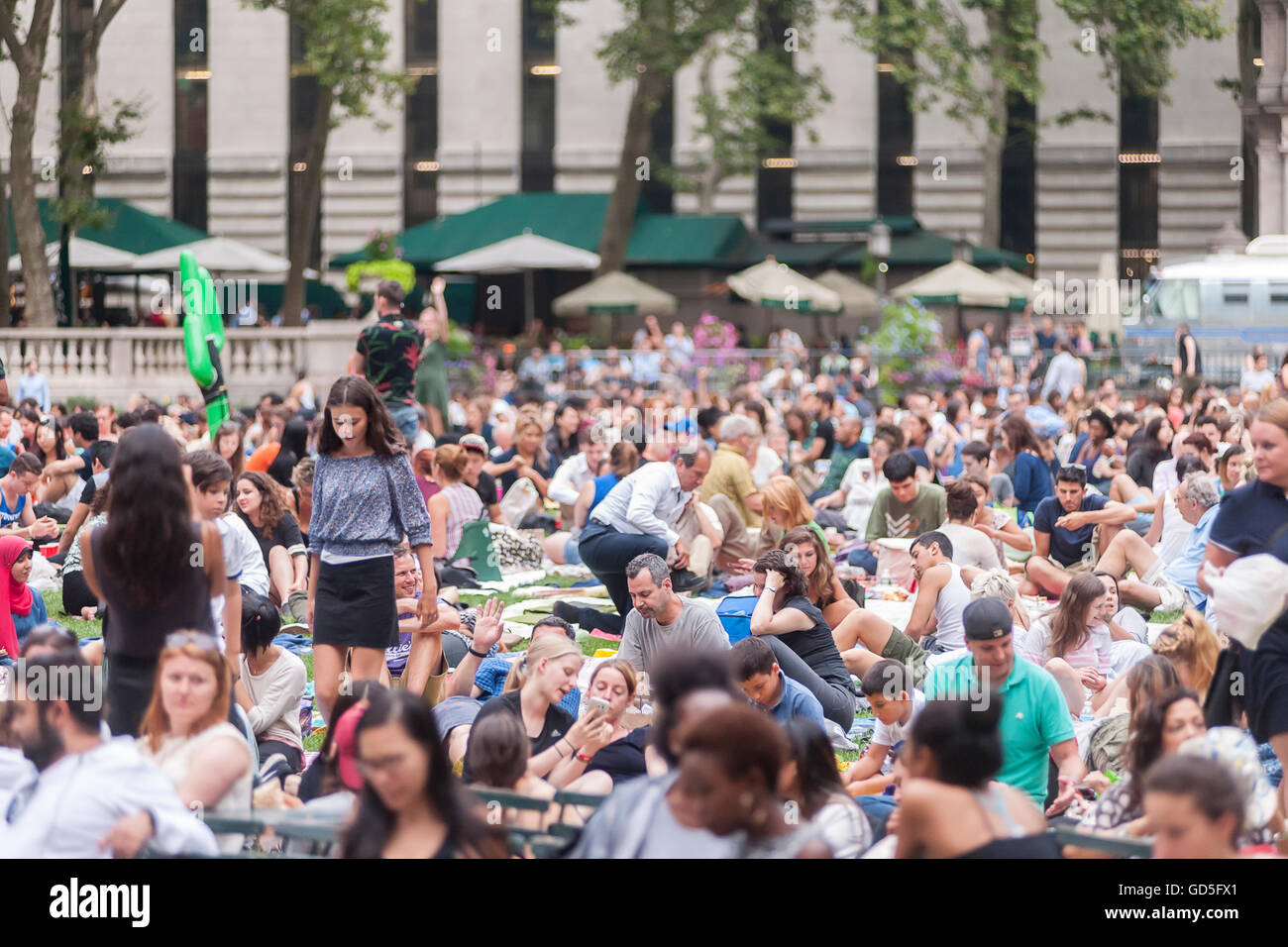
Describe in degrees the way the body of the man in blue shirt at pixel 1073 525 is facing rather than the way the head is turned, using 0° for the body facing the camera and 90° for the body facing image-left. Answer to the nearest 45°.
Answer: approximately 0°

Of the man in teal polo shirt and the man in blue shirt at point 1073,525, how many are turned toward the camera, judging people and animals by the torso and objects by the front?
2

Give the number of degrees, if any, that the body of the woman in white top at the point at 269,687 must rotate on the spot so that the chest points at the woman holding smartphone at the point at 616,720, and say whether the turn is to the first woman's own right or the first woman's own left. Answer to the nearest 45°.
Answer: approximately 90° to the first woman's own left

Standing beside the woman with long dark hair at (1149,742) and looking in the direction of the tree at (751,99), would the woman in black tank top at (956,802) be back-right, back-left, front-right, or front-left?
back-left

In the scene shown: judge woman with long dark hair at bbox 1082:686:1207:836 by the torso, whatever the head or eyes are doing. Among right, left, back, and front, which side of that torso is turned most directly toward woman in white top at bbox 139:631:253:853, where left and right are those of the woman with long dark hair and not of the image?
right

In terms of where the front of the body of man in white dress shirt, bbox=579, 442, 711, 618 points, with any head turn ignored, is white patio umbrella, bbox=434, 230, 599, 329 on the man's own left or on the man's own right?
on the man's own left

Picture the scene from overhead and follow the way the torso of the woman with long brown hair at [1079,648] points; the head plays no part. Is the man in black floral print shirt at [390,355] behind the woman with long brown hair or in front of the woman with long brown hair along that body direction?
behind

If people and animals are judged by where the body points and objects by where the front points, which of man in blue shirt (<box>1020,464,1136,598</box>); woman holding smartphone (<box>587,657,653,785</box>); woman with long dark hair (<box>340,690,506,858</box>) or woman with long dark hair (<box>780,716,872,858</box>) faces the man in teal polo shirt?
the man in blue shirt

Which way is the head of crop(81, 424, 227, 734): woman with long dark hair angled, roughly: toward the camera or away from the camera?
away from the camera
